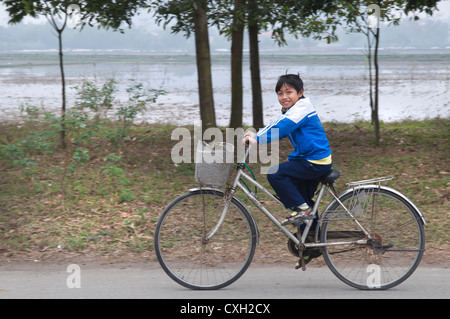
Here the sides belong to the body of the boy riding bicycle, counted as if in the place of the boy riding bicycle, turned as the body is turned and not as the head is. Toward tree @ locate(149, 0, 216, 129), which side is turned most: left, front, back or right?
right

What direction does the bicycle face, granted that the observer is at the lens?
facing to the left of the viewer

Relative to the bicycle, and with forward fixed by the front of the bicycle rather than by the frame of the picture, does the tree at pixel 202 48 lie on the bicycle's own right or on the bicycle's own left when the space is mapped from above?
on the bicycle's own right

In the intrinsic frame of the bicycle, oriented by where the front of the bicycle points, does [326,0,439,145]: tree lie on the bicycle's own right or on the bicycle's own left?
on the bicycle's own right

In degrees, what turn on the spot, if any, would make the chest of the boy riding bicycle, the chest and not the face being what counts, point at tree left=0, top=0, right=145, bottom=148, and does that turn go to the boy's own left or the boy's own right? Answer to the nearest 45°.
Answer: approximately 45° to the boy's own right

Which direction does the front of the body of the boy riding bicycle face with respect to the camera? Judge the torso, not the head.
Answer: to the viewer's left

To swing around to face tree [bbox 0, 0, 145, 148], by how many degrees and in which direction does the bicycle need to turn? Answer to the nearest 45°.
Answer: approximately 45° to its right
